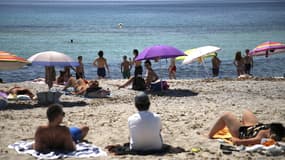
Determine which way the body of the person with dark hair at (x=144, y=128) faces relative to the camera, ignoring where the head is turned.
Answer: away from the camera

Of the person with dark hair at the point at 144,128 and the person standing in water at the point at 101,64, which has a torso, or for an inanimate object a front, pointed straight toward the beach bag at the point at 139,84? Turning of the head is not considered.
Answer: the person with dark hair

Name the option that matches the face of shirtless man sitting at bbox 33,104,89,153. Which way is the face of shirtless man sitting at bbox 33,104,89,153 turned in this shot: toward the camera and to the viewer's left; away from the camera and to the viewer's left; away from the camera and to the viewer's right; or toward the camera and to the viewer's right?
away from the camera and to the viewer's right

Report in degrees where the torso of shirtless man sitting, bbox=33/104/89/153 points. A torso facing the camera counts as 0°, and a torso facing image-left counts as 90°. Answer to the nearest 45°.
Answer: approximately 225°

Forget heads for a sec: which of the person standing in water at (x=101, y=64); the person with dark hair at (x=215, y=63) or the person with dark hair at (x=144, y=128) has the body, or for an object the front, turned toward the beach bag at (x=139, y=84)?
the person with dark hair at (x=144, y=128)

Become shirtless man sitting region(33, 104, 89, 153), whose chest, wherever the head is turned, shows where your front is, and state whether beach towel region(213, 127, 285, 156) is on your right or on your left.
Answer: on your right
